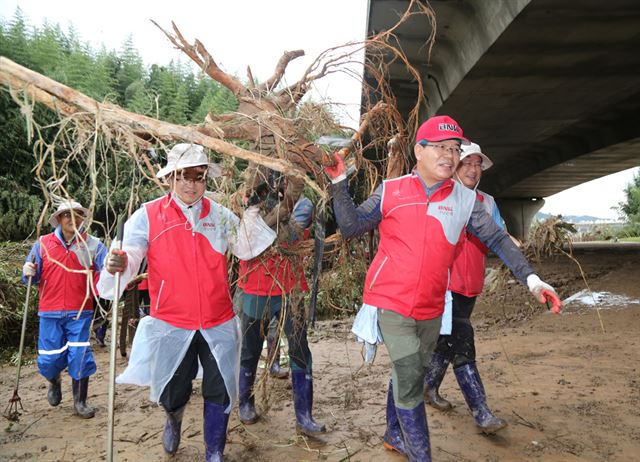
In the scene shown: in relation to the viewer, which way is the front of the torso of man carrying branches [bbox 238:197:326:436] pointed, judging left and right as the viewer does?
facing the viewer

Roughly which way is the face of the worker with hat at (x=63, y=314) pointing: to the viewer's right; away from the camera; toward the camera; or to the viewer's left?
toward the camera

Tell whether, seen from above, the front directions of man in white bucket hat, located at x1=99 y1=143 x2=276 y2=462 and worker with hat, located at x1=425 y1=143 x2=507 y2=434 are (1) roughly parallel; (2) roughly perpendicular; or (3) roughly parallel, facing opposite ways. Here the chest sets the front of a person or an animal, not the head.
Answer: roughly parallel

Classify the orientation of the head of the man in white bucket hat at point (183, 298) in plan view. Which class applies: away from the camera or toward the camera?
toward the camera

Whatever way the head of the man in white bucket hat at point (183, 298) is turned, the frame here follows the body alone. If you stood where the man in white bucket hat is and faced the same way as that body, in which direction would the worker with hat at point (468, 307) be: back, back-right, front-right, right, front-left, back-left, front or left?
left

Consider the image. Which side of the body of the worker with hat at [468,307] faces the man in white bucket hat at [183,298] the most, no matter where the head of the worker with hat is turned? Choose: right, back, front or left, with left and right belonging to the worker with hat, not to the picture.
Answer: right

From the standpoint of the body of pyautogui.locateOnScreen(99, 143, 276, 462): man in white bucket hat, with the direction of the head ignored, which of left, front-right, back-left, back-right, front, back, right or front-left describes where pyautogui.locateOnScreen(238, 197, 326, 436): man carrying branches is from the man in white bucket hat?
back-left

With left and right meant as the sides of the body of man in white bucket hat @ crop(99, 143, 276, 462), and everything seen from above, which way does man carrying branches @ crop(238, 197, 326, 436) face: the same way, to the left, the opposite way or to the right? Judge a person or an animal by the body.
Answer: the same way

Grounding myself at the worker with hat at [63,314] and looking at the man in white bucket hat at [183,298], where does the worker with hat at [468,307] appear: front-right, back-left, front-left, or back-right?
front-left

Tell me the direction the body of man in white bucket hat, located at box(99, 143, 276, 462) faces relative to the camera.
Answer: toward the camera

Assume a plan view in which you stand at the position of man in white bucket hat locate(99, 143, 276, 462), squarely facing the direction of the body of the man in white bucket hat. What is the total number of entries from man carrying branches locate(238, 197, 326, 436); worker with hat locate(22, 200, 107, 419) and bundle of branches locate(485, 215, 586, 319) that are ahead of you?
0

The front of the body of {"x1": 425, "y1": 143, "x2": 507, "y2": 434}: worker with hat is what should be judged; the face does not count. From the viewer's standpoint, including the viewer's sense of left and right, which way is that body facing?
facing the viewer and to the right of the viewer

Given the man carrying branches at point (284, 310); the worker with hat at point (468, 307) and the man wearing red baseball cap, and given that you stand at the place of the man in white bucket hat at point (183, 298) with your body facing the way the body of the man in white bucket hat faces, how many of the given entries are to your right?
0

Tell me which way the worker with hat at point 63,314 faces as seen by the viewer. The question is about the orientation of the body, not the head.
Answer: toward the camera

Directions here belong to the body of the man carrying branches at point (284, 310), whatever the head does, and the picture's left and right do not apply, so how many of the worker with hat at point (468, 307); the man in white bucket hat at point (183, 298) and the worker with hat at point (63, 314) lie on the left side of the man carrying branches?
1

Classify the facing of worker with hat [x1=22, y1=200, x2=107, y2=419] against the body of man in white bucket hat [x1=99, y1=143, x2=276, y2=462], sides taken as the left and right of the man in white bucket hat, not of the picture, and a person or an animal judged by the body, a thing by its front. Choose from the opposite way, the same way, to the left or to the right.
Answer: the same way

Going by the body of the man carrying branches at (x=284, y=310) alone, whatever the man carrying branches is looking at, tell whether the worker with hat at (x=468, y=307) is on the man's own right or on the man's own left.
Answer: on the man's own left

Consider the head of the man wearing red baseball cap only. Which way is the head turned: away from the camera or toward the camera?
toward the camera

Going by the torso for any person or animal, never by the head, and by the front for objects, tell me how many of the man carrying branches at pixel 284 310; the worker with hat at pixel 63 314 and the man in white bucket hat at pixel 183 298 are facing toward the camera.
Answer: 3
